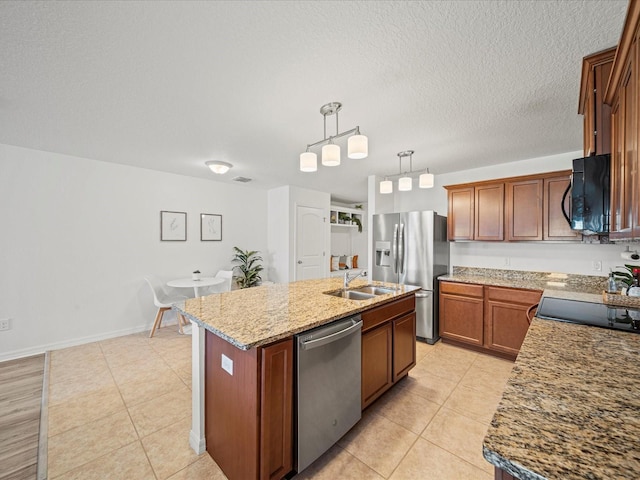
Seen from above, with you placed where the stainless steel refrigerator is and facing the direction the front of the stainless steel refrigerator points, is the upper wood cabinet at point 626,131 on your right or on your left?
on your left

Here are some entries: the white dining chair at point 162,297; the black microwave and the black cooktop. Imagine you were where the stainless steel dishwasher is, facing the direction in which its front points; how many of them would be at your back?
1

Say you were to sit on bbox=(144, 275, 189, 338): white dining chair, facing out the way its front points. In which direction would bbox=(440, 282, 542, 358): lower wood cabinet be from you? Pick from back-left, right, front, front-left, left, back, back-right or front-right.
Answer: front-right

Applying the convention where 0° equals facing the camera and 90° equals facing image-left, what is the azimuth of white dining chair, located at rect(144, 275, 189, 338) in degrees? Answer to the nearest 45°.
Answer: approximately 270°

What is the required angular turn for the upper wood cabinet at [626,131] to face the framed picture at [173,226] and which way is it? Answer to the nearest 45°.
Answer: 0° — it already faces it

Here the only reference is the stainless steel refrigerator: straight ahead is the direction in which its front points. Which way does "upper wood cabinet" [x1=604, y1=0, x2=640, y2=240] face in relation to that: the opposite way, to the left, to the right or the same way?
to the right

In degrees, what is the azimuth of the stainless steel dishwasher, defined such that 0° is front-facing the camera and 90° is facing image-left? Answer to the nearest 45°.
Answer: approximately 315°

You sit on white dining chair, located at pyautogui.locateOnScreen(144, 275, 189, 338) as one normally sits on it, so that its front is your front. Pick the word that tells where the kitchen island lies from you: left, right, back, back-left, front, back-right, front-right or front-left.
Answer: right

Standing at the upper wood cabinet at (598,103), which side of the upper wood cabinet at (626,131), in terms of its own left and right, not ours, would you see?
right

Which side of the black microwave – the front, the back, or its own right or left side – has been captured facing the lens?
left

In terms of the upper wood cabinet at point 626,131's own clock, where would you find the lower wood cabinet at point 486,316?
The lower wood cabinet is roughly at 2 o'clock from the upper wood cabinet.

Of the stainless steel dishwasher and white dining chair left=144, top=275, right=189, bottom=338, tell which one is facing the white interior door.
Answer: the white dining chair

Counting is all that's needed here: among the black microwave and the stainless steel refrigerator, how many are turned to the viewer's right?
0

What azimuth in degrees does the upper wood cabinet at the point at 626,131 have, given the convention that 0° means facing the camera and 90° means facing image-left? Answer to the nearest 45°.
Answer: approximately 90°

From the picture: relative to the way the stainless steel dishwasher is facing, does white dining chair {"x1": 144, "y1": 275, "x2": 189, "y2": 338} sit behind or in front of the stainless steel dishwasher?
behind

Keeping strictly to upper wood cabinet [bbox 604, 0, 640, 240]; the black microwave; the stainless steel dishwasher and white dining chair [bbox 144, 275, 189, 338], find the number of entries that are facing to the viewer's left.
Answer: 2

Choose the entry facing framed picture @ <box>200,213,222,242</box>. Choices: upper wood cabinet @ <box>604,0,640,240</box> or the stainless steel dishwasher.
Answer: the upper wood cabinet
